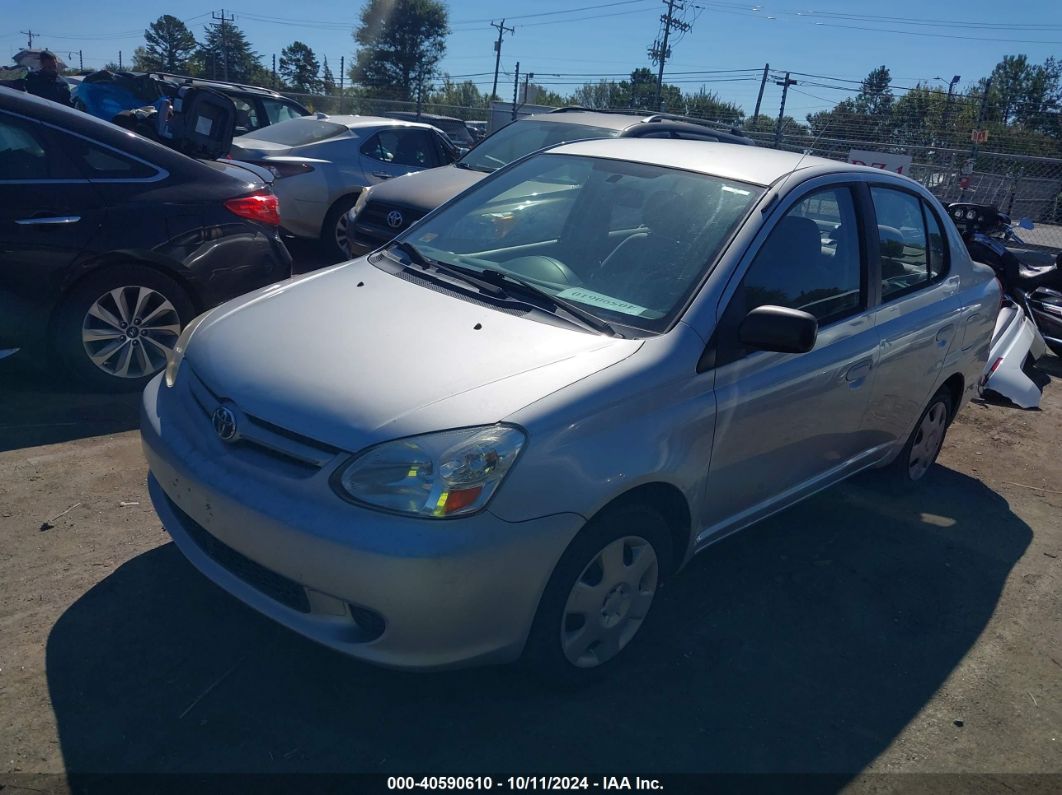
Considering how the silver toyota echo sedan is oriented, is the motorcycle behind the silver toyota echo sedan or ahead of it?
behind

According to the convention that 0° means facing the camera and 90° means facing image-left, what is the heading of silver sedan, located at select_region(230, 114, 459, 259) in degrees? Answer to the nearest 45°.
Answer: approximately 225°

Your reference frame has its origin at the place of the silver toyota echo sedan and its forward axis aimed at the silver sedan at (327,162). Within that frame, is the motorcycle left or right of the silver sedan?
right

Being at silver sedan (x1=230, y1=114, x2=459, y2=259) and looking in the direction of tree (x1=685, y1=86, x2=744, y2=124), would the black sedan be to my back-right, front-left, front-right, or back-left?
back-right

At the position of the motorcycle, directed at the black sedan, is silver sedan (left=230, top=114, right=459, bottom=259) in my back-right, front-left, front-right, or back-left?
front-right

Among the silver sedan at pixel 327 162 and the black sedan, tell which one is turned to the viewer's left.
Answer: the black sedan

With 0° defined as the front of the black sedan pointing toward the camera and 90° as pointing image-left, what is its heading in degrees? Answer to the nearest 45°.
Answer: approximately 90°

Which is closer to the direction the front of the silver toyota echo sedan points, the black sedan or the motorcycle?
the black sedan

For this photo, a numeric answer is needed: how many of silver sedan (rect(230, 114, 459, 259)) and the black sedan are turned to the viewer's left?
1

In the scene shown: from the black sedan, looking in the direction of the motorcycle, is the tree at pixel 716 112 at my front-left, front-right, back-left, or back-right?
front-left

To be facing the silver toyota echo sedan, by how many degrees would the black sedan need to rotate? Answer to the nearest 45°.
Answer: approximately 135° to its left

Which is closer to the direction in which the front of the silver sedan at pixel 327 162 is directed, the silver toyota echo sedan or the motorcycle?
the motorcycle

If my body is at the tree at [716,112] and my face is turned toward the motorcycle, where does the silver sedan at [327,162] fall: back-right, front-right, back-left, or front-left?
front-right
